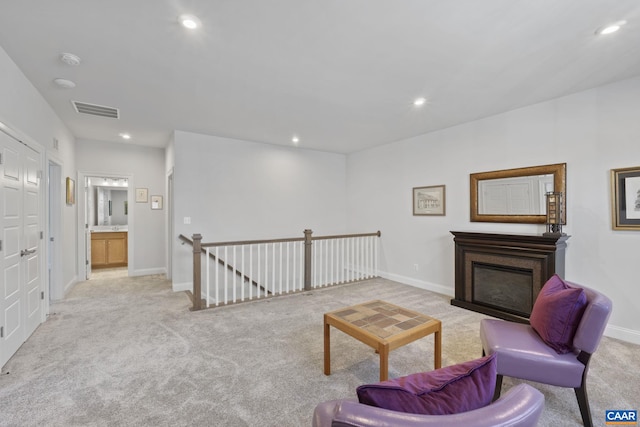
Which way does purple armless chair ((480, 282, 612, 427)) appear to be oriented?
to the viewer's left

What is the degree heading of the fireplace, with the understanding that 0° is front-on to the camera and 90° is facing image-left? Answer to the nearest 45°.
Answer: approximately 45°

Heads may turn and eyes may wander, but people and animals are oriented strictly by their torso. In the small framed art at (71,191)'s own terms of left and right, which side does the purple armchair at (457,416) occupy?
on its right

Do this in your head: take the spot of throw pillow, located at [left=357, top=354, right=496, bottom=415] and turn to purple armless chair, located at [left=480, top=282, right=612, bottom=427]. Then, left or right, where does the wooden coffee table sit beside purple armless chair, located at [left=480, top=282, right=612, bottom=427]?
left

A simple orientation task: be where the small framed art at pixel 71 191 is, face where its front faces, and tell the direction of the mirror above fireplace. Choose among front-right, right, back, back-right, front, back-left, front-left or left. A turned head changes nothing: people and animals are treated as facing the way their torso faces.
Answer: front-right

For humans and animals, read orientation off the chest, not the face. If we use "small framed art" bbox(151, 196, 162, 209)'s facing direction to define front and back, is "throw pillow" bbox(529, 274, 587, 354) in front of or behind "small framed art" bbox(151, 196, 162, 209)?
in front

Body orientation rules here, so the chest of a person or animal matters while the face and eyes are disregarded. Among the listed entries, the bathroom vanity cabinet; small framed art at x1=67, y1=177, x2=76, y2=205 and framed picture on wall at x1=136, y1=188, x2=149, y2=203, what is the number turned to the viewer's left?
0

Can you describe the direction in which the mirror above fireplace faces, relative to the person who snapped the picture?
facing the viewer and to the left of the viewer

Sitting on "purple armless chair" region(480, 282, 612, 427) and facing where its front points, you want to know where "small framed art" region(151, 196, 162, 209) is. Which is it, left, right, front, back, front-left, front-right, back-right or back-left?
front

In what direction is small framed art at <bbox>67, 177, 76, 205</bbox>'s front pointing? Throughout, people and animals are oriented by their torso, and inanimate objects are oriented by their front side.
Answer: to the viewer's right

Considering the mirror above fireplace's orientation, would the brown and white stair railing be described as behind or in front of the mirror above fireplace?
in front

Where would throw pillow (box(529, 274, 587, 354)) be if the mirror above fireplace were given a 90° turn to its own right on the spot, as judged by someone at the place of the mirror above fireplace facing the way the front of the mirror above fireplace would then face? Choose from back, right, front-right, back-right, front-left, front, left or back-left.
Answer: back-left

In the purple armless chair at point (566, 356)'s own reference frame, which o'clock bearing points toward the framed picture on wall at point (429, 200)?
The framed picture on wall is roughly at 2 o'clock from the purple armless chair.

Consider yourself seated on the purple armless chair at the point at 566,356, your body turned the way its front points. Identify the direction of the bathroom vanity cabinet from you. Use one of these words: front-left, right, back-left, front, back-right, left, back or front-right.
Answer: front

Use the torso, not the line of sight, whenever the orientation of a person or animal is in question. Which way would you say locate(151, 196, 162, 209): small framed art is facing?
toward the camera

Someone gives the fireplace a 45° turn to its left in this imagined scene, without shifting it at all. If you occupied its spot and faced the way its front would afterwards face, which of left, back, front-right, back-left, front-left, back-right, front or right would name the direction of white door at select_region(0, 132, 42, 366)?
front-right

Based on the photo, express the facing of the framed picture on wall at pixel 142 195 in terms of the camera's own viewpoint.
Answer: facing the viewer

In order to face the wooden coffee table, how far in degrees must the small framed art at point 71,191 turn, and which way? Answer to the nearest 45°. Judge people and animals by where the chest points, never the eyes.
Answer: approximately 90° to its right

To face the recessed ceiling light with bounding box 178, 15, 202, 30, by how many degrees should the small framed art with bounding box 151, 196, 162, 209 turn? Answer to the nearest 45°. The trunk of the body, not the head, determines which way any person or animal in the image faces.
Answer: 0° — it already faces it
